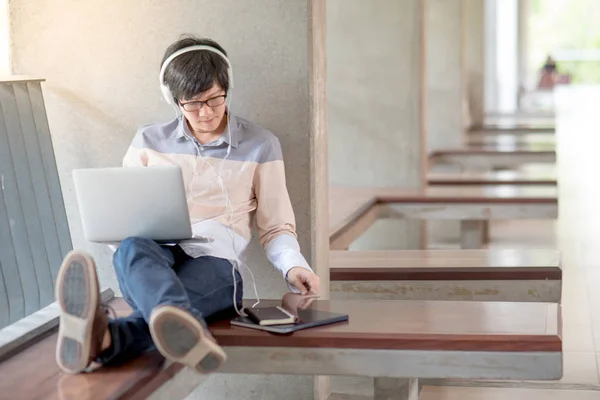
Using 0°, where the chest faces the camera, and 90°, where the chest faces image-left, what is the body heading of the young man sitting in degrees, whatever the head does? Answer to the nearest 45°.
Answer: approximately 0°

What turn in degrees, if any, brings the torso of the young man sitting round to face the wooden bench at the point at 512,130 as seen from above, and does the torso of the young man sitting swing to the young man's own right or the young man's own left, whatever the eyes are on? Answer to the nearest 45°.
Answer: approximately 135° to the young man's own left

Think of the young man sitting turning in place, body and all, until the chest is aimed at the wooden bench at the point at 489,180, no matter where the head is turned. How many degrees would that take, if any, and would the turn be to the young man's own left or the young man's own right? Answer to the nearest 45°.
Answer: approximately 135° to the young man's own left

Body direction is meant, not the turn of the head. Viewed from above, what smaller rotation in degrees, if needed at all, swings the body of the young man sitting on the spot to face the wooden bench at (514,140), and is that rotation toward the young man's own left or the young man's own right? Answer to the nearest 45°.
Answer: approximately 135° to the young man's own left
